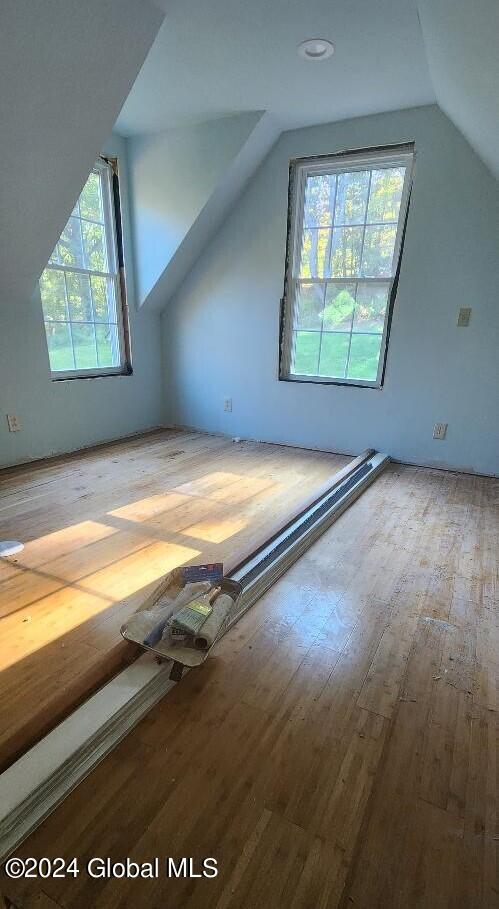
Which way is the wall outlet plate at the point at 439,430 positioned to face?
toward the camera

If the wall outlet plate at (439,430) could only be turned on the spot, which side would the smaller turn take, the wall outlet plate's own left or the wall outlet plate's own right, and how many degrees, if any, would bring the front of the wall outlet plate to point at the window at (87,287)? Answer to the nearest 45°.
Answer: approximately 90° to the wall outlet plate's own right

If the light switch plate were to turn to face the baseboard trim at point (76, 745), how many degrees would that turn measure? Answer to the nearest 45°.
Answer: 0° — it already faces it

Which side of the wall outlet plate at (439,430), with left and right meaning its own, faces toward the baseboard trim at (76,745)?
front

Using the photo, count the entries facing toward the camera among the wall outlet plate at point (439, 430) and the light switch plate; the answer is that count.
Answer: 2

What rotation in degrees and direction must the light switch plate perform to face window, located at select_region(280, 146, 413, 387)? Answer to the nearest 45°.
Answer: approximately 90° to its right

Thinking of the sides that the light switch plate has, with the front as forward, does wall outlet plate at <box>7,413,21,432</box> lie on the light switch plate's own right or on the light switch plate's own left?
on the light switch plate's own right

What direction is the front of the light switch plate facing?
toward the camera
